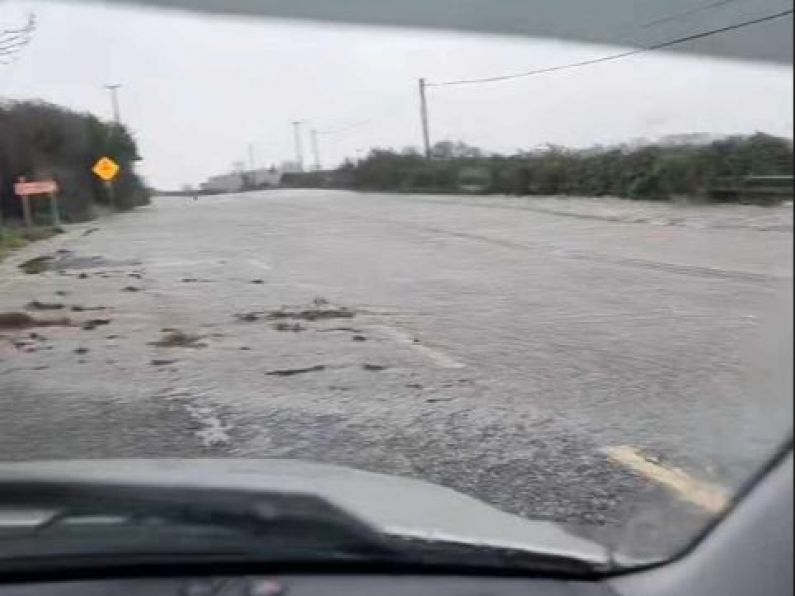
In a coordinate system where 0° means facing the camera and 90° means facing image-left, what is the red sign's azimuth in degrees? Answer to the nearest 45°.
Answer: approximately 0°

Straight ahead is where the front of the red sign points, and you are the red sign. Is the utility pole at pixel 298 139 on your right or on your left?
on your left

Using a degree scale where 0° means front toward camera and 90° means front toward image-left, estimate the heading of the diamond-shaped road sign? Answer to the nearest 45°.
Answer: approximately 0°

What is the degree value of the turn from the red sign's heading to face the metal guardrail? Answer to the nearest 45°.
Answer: approximately 45° to its left

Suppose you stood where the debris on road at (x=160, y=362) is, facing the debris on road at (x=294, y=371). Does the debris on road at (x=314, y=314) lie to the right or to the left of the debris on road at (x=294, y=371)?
left

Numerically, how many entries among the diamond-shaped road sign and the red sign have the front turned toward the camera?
2

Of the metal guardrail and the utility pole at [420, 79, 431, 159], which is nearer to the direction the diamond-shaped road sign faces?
the metal guardrail
